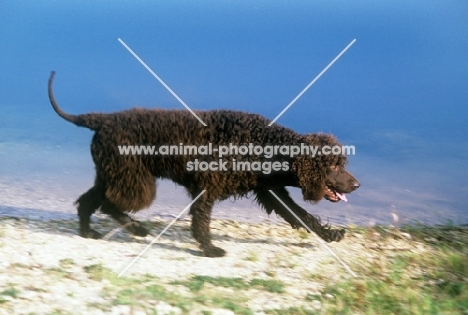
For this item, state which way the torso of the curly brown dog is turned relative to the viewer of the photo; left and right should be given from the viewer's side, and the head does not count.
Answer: facing to the right of the viewer
